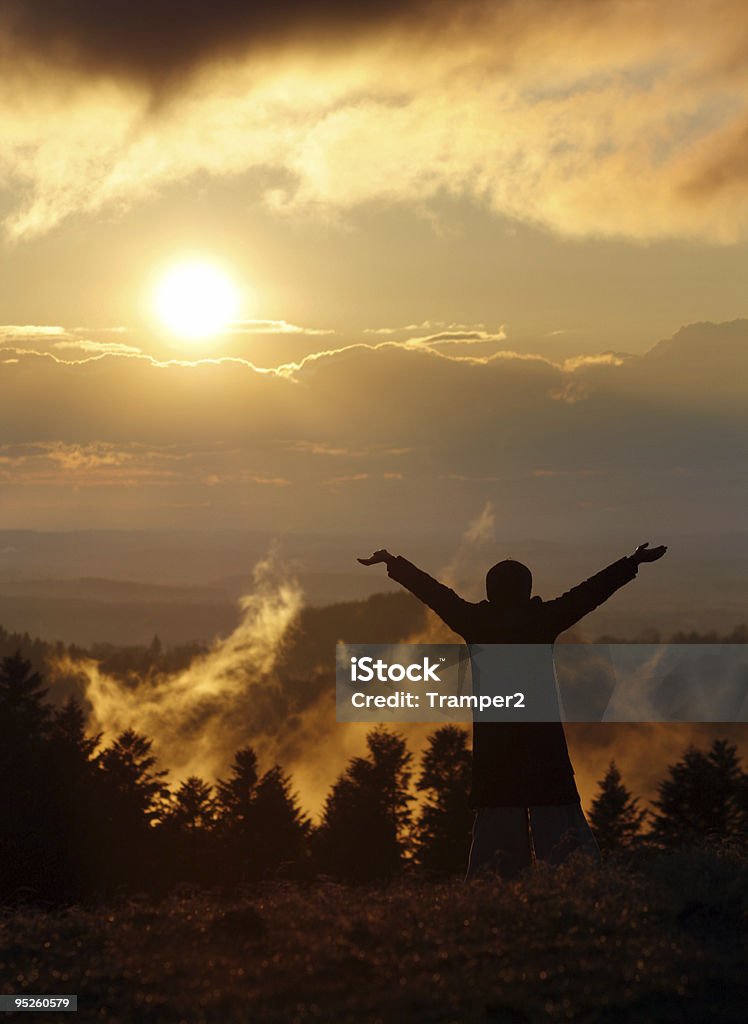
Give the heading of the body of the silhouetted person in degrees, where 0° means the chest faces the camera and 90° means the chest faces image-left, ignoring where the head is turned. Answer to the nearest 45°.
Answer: approximately 180°
